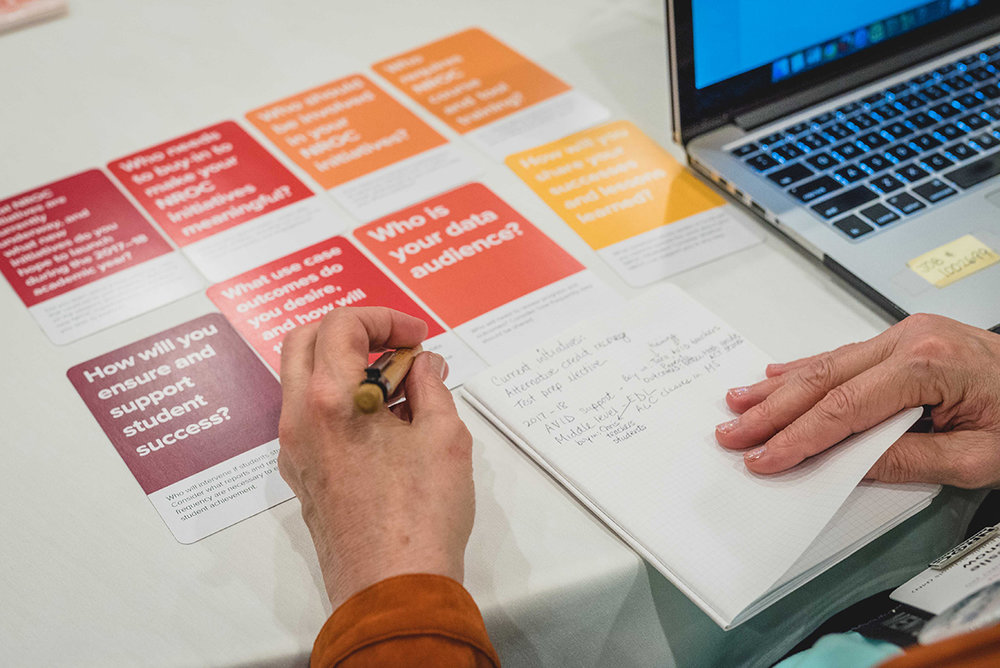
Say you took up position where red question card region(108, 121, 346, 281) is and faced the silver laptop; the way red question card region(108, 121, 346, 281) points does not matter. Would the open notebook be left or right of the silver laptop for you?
right

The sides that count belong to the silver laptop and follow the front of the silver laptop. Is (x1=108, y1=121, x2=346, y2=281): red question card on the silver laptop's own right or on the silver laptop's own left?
on the silver laptop's own right
